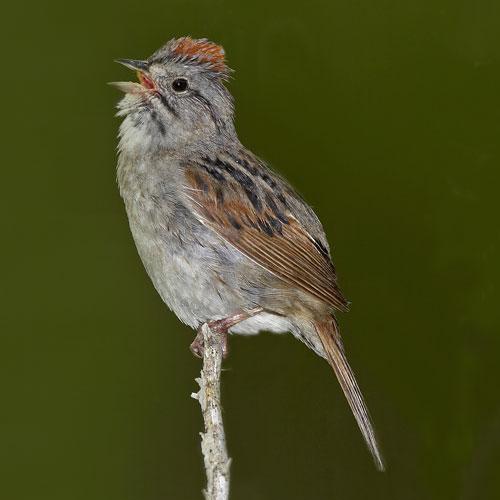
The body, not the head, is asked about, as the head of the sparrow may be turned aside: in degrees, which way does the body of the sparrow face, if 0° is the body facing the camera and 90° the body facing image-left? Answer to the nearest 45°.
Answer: approximately 90°
